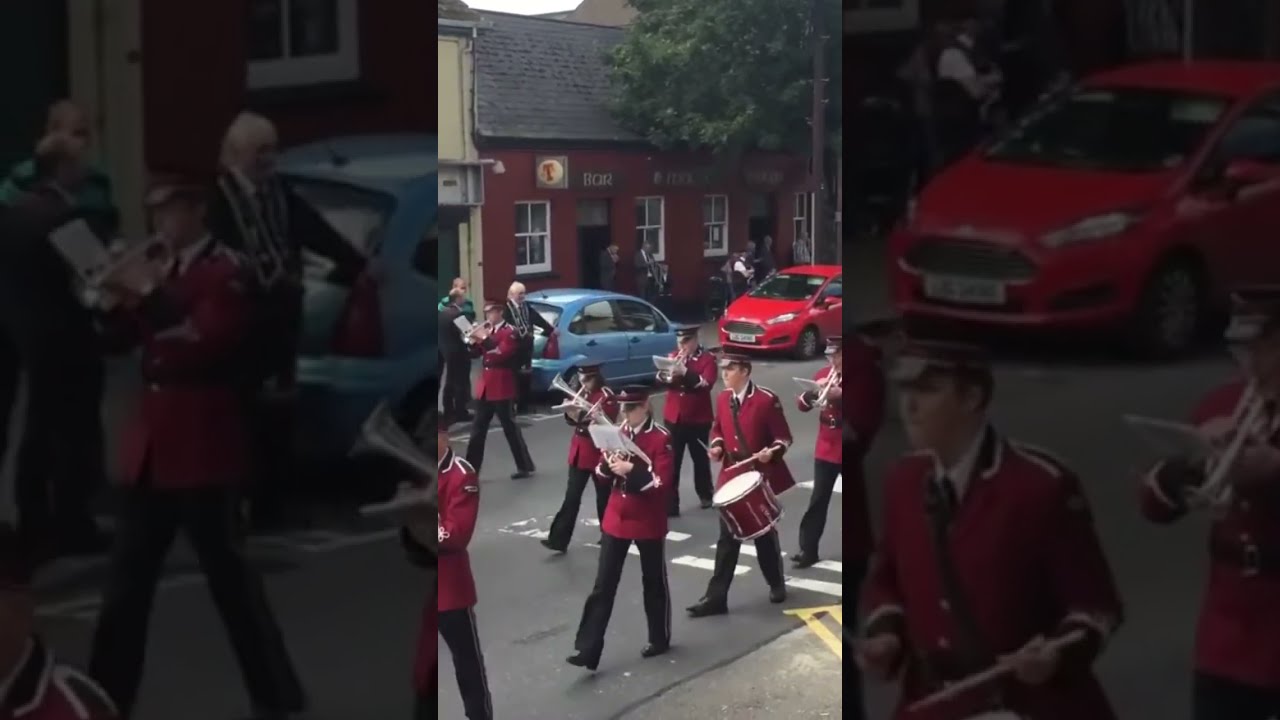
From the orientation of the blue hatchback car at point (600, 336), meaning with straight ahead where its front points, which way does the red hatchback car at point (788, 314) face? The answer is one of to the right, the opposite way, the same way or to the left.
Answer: the opposite way

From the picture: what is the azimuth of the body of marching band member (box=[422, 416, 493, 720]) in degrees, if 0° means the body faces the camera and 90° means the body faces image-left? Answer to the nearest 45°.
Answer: approximately 45°

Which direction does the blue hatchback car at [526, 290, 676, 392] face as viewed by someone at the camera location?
facing away from the viewer and to the right of the viewer
